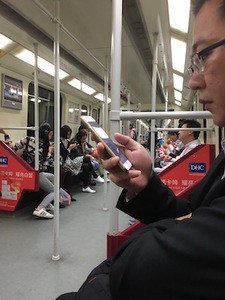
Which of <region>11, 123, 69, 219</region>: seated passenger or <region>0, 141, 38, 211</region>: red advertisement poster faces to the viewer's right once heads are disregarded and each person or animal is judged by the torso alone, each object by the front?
the seated passenger

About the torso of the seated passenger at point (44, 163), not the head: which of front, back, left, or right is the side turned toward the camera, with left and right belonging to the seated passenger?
right

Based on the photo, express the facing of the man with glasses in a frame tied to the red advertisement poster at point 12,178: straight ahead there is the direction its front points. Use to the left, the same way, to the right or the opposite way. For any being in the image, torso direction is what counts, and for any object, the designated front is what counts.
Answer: to the right

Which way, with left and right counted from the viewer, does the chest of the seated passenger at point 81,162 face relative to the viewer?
facing to the right of the viewer

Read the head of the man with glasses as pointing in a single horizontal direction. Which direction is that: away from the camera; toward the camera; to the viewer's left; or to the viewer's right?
to the viewer's left

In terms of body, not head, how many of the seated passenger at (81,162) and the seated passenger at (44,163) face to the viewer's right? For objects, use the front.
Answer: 2

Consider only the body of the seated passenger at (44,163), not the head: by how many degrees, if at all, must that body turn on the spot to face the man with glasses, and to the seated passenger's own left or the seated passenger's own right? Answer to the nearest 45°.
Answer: approximately 90° to the seated passenger's own right

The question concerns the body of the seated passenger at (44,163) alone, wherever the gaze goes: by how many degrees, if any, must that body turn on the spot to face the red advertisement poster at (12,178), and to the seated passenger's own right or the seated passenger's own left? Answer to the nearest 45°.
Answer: approximately 135° to the seated passenger's own right

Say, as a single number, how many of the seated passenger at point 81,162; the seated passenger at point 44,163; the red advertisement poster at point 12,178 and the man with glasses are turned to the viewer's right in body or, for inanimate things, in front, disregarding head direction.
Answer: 2

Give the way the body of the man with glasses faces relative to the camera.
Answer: to the viewer's left

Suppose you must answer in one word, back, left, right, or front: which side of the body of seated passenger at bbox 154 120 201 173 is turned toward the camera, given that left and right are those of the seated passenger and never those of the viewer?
left

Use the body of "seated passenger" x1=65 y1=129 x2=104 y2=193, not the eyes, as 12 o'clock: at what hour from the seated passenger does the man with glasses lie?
The man with glasses is roughly at 3 o'clock from the seated passenger.
